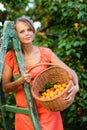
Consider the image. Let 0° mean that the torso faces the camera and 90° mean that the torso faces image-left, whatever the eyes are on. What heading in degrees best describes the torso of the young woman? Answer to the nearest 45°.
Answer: approximately 0°
